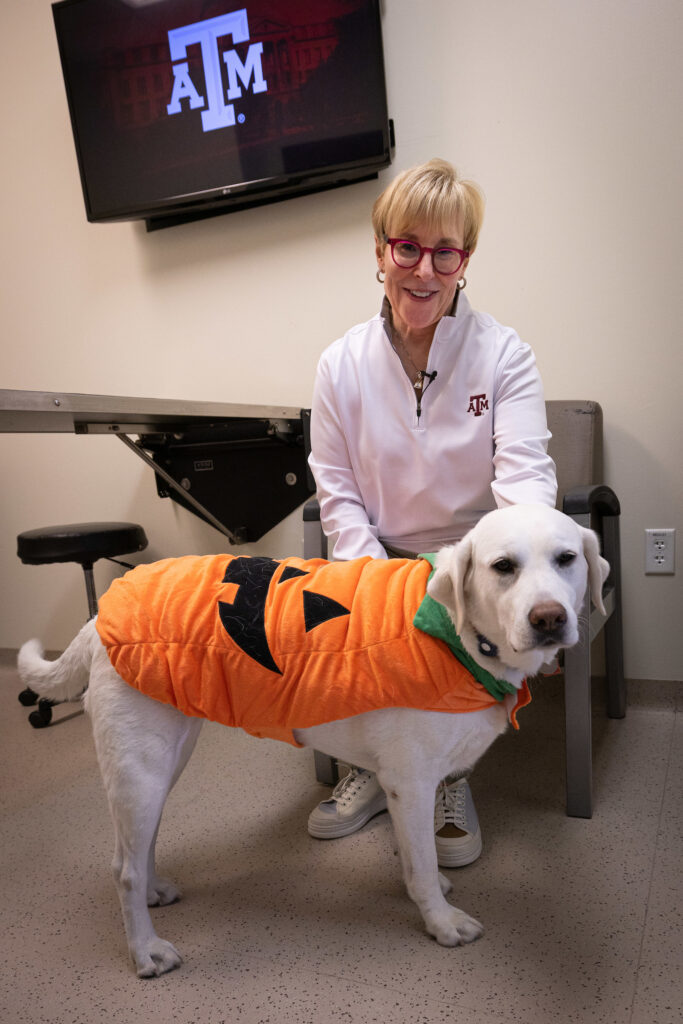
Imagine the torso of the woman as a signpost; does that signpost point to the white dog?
yes

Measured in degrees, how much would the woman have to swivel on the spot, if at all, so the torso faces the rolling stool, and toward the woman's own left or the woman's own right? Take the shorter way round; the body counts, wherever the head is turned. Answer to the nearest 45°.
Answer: approximately 135° to the woman's own right

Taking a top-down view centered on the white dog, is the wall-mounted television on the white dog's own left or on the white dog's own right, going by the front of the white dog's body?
on the white dog's own left

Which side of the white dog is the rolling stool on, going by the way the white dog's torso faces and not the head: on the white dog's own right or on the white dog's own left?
on the white dog's own left

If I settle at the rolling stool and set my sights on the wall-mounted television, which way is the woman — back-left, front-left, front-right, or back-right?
front-right

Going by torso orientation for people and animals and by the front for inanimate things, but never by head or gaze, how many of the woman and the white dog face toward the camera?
1

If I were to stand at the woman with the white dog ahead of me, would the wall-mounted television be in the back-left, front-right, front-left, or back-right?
back-right

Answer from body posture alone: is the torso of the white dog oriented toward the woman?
no

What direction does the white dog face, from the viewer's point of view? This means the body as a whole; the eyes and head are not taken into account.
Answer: to the viewer's right

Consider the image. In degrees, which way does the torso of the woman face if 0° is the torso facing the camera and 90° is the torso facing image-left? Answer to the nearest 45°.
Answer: approximately 0°

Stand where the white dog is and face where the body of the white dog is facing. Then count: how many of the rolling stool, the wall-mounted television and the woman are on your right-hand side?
0

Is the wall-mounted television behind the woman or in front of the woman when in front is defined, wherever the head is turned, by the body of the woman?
behind

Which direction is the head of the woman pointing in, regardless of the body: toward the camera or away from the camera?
toward the camera

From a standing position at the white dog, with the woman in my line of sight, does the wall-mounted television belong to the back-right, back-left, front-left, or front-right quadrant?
front-left

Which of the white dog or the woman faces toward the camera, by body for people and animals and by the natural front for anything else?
the woman

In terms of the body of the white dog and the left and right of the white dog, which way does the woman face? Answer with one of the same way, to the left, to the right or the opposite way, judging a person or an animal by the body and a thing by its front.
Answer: to the right

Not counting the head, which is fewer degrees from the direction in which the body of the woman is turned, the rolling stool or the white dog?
the white dog
